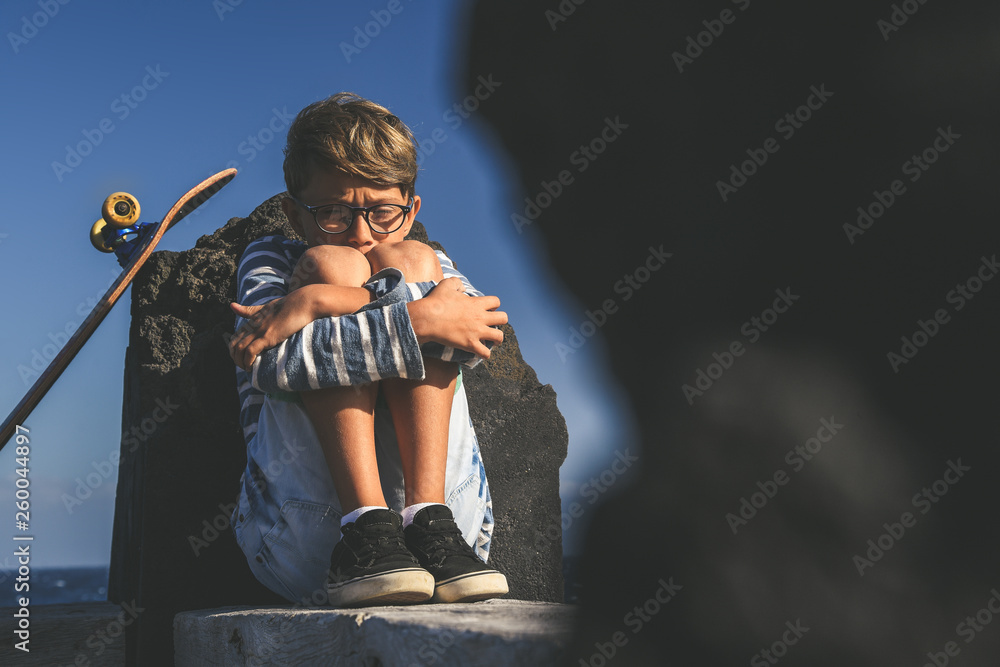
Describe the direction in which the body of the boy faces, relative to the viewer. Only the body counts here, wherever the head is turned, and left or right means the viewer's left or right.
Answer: facing the viewer and to the right of the viewer

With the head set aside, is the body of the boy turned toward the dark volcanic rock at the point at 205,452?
no

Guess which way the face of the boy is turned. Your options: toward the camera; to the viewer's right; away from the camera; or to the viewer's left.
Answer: toward the camera

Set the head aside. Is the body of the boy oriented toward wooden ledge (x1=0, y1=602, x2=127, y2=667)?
no
